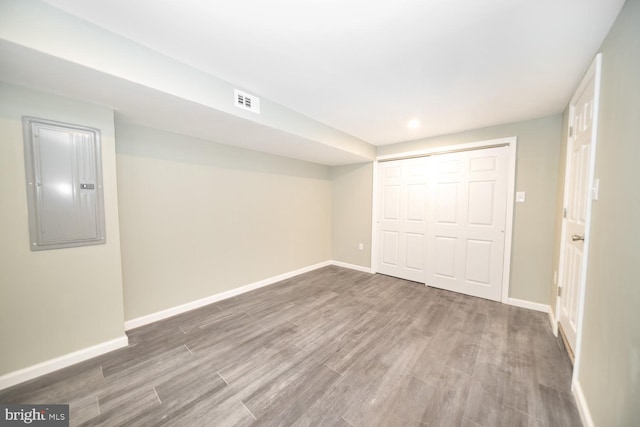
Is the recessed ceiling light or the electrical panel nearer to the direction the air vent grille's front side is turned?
the recessed ceiling light

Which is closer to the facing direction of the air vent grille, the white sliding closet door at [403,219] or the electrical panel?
the white sliding closet door

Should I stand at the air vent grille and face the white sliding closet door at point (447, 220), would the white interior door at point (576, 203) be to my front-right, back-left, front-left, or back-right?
front-right

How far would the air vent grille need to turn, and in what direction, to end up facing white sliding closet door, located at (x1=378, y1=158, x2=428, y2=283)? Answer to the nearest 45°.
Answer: approximately 45° to its left

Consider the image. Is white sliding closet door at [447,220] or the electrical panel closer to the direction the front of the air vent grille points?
the white sliding closet door

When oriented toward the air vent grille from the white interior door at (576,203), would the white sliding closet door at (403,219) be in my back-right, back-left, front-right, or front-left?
front-right

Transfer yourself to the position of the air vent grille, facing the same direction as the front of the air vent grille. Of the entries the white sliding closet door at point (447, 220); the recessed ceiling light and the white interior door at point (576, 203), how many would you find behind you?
0

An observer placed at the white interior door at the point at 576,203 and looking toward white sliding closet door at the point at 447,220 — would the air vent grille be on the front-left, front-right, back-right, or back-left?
front-left

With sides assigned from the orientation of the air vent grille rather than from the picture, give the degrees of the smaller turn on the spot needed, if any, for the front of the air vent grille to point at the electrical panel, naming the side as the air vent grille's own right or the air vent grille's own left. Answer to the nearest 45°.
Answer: approximately 135° to the air vent grille's own right

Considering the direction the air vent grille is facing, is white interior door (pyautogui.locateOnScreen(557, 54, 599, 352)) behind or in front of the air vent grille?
in front

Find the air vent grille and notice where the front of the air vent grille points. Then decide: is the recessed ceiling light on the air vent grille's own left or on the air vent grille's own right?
on the air vent grille's own left

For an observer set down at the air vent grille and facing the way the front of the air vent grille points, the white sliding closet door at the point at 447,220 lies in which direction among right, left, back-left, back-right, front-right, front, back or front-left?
front-left
